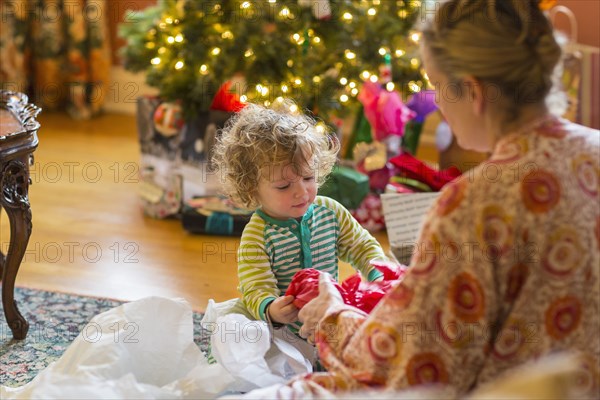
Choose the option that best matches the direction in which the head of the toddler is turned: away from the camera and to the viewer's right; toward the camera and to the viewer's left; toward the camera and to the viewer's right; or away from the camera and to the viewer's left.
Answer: toward the camera and to the viewer's right

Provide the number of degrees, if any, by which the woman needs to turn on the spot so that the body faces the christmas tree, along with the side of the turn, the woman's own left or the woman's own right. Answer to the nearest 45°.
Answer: approximately 45° to the woman's own right

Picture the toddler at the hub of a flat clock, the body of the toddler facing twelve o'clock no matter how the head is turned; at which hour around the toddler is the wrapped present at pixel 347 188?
The wrapped present is roughly at 8 o'clock from the toddler.

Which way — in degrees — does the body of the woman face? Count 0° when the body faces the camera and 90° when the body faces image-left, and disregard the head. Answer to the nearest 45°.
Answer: approximately 135°

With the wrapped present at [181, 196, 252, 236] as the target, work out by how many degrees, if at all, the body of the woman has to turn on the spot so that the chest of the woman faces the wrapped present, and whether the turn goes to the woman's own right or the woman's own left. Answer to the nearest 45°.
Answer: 0° — they already face it

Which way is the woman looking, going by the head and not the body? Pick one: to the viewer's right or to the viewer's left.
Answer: to the viewer's left

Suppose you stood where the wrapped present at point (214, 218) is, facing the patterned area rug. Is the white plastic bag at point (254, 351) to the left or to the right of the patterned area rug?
left

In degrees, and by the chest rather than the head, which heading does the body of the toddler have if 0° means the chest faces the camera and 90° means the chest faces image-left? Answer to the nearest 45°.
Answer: approximately 315°

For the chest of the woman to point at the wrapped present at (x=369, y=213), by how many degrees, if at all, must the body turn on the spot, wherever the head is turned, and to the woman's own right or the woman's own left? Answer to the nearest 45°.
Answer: approximately 45° to the woman's own right
